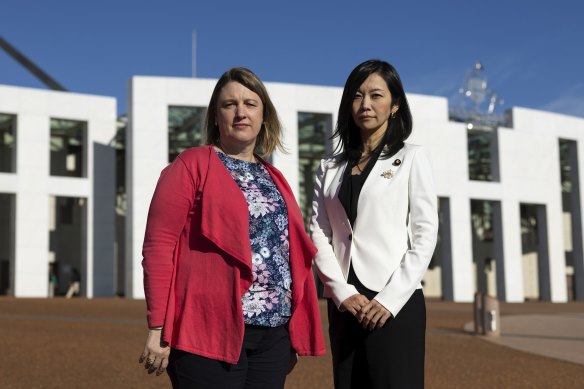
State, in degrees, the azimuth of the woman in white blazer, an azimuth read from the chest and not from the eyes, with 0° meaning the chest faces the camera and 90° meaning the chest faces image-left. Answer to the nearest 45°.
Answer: approximately 45°

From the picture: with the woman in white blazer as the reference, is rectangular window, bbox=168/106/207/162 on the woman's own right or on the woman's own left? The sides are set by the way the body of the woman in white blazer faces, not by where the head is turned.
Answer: on the woman's own right

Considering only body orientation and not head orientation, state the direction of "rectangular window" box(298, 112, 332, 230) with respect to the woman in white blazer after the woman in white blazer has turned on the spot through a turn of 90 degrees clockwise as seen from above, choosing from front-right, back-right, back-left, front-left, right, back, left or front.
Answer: front-right

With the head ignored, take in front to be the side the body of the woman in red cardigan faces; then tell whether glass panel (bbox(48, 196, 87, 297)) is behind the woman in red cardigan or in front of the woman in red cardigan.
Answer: behind

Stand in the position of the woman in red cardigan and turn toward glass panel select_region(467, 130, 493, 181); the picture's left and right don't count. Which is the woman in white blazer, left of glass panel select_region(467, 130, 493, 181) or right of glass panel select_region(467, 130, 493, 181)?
right

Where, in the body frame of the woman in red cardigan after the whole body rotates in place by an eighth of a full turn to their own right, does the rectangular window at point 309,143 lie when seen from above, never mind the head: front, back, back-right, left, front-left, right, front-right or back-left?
back

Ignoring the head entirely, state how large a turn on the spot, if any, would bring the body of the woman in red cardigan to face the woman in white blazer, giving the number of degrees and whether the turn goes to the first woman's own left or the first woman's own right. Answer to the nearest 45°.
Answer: approximately 45° to the first woman's own left

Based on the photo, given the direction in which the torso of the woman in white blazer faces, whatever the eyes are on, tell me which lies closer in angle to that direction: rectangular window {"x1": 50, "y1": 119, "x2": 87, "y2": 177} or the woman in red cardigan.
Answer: the woman in red cardigan

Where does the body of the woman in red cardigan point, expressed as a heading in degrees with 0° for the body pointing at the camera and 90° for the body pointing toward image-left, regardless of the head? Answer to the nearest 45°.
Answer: approximately 315°
